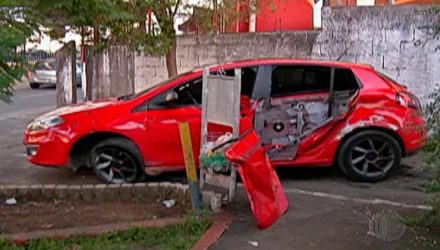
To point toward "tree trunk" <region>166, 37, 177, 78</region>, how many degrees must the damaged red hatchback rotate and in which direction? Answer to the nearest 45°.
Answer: approximately 90° to its right

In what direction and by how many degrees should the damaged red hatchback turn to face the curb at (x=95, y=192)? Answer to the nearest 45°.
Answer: approximately 45° to its left

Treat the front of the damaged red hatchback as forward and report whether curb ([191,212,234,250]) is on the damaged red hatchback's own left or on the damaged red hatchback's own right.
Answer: on the damaged red hatchback's own left

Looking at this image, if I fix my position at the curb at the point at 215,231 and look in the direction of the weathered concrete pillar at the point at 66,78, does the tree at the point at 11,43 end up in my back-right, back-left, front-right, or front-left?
front-left

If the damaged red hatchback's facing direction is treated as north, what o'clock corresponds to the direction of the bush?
The bush is roughly at 8 o'clock from the damaged red hatchback.

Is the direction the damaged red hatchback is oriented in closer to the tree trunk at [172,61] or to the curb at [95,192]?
the curb

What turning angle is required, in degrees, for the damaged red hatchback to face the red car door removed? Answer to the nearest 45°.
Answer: approximately 90° to its left

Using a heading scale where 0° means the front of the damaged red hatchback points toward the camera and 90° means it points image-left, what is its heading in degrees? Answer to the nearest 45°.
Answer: approximately 90°

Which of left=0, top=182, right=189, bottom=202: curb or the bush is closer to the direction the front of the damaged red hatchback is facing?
the curb

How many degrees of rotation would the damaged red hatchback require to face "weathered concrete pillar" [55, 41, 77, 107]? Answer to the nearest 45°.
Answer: approximately 45° to its right

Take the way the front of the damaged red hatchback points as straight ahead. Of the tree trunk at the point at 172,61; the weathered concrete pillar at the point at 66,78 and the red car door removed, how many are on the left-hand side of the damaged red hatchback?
1
